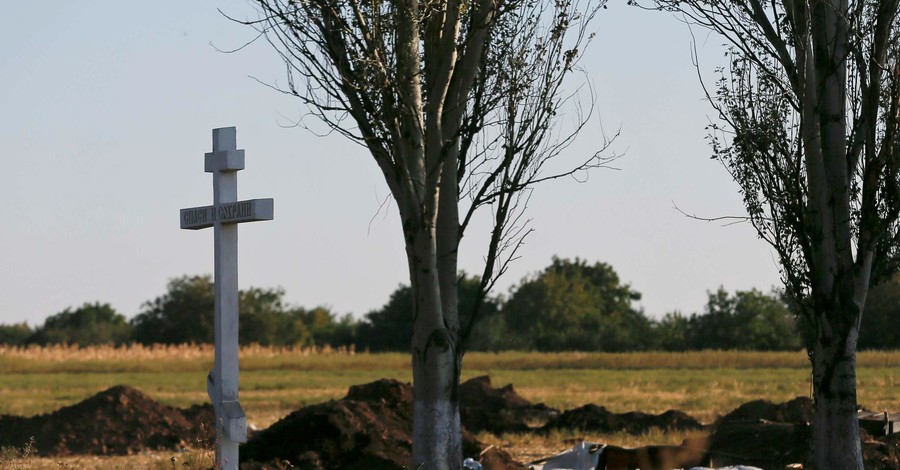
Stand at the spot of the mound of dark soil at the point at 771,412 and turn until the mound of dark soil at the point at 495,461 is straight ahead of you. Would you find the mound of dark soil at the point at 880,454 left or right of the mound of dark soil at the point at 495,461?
left

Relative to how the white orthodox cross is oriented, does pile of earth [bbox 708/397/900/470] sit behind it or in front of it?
behind

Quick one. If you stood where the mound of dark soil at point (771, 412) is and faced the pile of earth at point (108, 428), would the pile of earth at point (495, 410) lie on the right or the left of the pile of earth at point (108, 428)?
right

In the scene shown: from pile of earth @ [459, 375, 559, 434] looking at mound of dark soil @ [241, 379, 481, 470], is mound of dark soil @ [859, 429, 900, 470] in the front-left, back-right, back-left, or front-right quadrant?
front-left

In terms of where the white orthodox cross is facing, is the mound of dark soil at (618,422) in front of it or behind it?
behind

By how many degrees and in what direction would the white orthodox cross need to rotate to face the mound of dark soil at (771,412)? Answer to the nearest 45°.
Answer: approximately 180°

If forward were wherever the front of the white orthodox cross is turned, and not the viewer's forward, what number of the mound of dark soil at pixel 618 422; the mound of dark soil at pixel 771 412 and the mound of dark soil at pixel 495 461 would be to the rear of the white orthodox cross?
3

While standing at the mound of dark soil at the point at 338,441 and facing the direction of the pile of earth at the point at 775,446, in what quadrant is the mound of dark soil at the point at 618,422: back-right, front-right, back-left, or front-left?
front-left

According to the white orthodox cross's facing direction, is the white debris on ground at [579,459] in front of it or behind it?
behind
